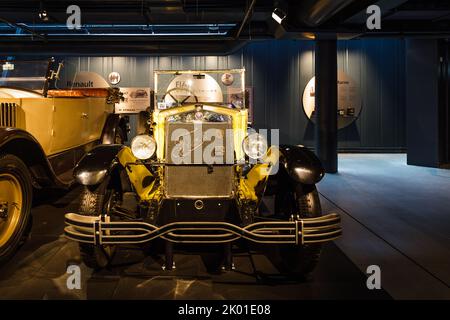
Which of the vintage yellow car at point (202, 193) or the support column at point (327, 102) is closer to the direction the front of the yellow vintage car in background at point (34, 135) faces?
the vintage yellow car

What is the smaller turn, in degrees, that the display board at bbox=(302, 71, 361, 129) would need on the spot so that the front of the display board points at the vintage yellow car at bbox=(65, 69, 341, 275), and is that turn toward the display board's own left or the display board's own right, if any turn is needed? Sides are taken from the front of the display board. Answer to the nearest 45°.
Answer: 0° — it already faces it

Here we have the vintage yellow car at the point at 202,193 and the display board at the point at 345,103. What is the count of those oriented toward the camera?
2

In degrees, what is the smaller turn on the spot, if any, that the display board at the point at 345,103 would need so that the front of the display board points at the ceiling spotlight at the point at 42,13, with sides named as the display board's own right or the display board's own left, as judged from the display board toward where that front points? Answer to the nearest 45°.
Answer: approximately 45° to the display board's own right

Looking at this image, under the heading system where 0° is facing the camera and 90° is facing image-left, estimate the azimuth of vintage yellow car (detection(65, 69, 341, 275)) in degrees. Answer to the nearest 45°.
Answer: approximately 0°

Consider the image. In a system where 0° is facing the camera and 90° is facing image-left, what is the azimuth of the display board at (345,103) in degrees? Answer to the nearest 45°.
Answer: approximately 0°

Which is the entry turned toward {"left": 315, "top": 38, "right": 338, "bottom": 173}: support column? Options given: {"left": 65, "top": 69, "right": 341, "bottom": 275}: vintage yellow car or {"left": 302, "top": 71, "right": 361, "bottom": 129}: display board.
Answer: the display board

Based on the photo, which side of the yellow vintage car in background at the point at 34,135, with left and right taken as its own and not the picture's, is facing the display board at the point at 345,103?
back

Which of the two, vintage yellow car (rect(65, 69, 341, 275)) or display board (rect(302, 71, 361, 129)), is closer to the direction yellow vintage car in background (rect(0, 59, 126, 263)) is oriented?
the vintage yellow car

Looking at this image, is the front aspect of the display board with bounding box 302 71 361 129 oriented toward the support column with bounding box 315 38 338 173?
yes

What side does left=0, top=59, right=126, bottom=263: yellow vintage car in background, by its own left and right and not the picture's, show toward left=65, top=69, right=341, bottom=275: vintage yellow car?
left

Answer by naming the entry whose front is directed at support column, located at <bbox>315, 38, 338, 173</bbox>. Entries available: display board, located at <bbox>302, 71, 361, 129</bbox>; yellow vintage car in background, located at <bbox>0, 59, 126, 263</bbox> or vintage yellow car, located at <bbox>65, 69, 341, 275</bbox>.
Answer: the display board

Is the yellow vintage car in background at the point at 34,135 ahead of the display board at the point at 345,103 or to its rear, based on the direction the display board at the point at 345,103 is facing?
ahead
